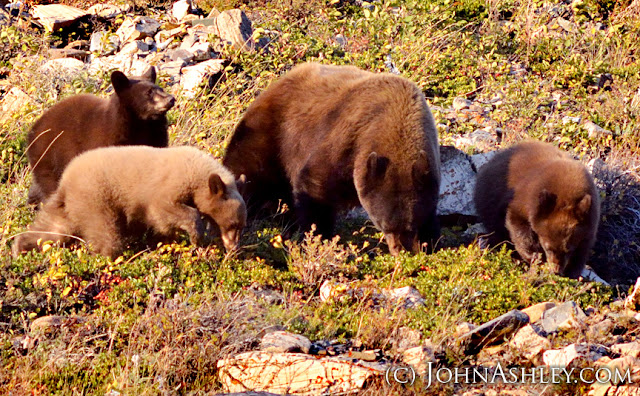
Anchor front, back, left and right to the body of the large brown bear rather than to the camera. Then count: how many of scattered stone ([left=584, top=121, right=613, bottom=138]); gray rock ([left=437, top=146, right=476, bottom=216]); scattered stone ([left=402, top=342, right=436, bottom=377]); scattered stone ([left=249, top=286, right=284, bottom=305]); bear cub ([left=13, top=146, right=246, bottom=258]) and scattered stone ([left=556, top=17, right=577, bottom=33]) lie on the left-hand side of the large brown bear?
3

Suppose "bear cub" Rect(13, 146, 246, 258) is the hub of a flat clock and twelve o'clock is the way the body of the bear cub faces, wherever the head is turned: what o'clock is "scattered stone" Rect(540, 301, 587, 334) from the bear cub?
The scattered stone is roughly at 1 o'clock from the bear cub.

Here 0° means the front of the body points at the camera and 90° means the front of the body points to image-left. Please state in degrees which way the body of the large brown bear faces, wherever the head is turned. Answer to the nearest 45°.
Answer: approximately 315°

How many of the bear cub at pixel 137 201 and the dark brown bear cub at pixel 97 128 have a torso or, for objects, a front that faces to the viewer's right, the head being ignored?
2

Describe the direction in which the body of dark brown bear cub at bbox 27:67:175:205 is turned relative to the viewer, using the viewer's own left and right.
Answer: facing to the right of the viewer

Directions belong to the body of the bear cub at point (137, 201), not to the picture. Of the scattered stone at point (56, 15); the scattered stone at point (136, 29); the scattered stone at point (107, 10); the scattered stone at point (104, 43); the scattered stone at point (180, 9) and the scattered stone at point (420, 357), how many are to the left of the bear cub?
5

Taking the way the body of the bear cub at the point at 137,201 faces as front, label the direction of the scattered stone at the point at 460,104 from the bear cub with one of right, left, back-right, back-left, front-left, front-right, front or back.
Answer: front-left

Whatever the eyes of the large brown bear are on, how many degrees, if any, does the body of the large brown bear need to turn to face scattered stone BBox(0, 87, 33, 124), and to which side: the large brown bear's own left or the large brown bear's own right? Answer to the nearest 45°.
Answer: approximately 180°

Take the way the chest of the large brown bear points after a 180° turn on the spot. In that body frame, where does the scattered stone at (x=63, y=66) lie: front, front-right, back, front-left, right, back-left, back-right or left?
front

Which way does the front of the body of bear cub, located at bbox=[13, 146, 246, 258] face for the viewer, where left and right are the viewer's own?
facing to the right of the viewer
